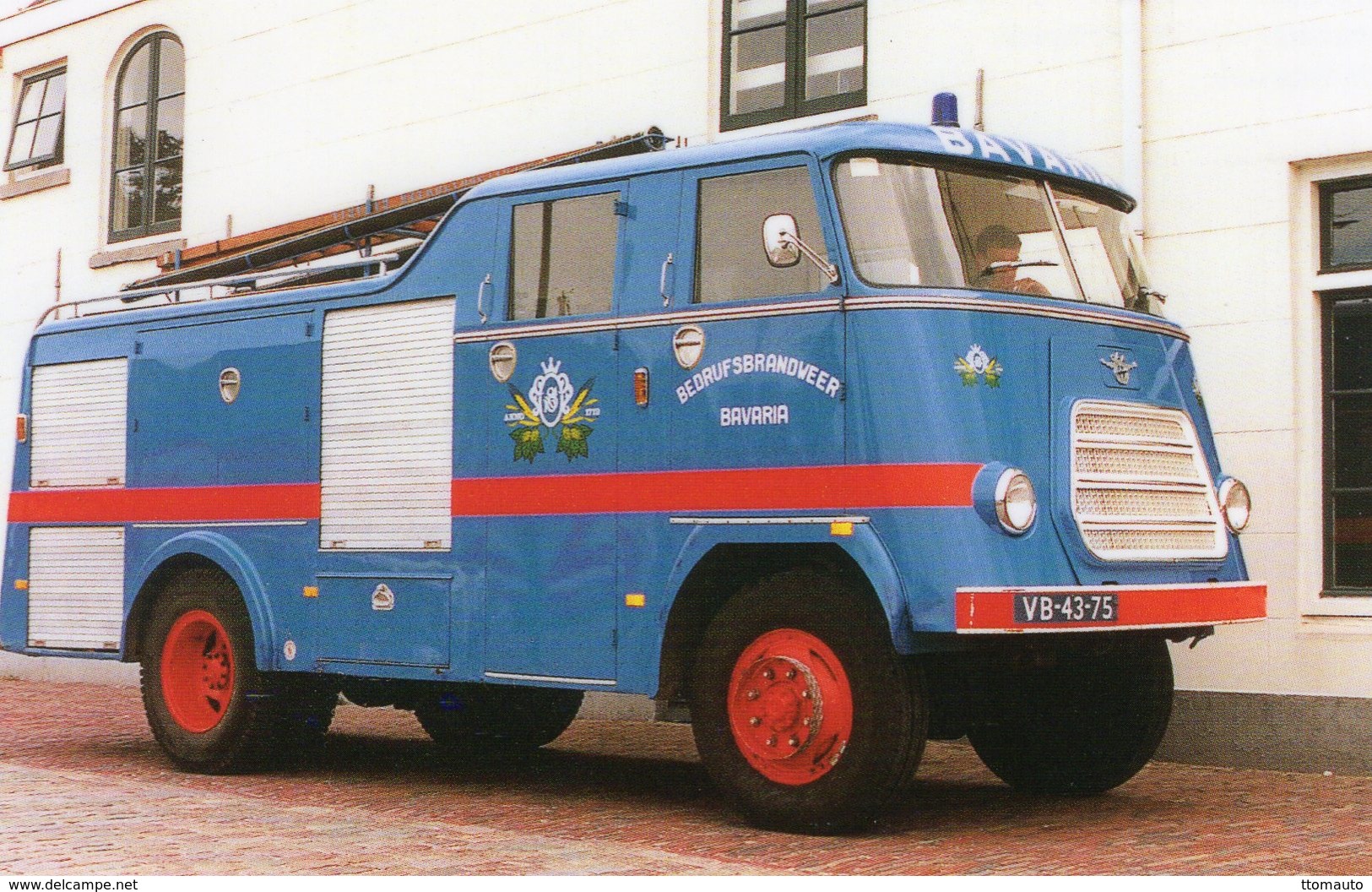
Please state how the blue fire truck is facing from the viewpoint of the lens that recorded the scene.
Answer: facing the viewer and to the right of the viewer
